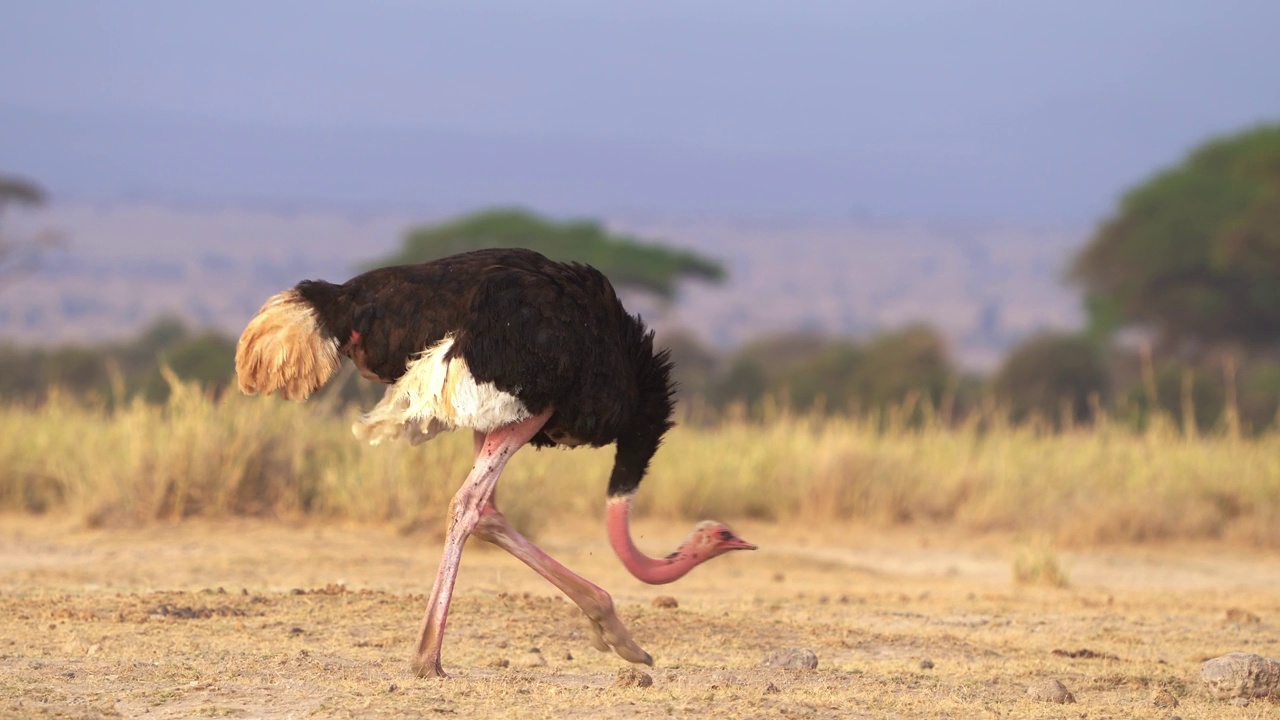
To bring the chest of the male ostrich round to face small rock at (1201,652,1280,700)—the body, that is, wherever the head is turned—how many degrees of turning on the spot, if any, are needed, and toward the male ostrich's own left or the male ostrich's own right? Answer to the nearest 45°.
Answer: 0° — it already faces it

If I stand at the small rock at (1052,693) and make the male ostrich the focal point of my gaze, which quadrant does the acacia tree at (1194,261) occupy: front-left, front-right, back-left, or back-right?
front-right

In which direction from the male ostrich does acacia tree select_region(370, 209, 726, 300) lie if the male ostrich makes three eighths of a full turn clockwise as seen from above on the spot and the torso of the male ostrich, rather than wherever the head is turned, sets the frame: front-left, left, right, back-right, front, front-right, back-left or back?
back-right

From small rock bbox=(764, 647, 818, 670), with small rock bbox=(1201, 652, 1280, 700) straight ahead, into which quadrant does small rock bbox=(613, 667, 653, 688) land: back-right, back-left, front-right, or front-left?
back-right

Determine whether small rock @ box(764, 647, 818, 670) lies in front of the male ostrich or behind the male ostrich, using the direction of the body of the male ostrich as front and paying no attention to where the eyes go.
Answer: in front

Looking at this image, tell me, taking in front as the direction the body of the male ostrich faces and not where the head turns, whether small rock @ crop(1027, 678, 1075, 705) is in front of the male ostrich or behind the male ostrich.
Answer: in front

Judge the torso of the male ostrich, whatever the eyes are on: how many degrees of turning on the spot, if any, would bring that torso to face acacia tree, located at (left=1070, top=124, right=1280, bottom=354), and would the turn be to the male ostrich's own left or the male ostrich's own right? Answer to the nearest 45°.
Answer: approximately 45° to the male ostrich's own left

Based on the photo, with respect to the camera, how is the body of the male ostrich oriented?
to the viewer's right

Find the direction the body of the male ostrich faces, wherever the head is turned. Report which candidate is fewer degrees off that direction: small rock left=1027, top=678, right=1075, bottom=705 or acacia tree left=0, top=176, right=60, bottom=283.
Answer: the small rock

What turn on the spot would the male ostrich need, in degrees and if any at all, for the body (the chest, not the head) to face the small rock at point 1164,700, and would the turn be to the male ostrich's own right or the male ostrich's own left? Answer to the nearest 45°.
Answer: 0° — it already faces it
